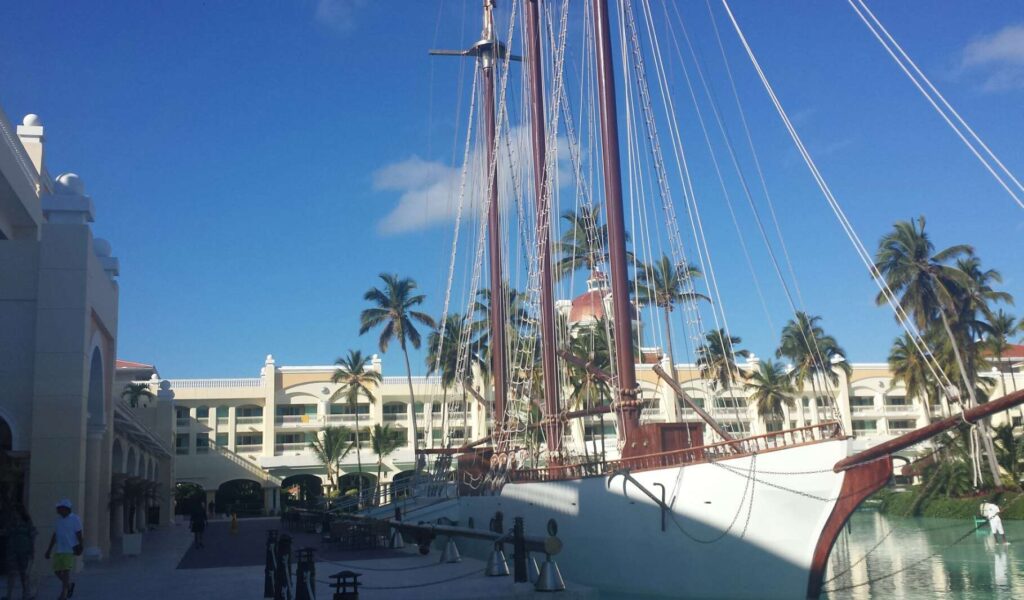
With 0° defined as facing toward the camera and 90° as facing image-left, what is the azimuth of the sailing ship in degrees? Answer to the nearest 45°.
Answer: approximately 315°

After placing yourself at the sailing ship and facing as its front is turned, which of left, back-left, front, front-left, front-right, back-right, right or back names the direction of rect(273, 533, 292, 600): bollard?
right

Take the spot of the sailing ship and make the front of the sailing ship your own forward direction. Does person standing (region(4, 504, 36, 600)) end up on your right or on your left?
on your right

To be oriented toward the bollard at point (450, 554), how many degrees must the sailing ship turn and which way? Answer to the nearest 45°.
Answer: approximately 135° to its right

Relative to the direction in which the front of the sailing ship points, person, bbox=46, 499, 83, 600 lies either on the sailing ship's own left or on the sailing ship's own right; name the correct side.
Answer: on the sailing ship's own right

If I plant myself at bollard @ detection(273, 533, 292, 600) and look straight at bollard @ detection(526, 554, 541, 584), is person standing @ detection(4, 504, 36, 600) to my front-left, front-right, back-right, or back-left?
back-left

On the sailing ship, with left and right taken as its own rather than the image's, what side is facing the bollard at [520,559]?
right

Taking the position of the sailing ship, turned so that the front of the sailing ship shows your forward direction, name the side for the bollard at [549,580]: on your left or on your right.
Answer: on your right
